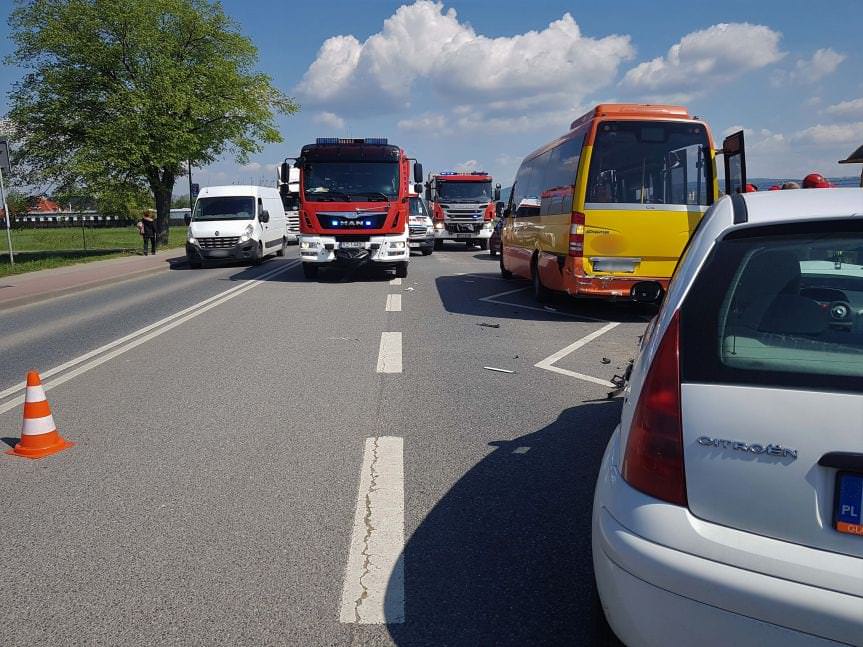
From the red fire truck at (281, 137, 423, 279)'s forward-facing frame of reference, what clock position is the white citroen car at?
The white citroen car is roughly at 12 o'clock from the red fire truck.

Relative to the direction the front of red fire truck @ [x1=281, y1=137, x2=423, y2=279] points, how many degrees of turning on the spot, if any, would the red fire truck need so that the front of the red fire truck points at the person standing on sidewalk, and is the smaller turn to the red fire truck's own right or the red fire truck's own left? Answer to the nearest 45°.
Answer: approximately 135° to the red fire truck's own right

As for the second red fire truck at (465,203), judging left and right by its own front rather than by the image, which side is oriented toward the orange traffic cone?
front

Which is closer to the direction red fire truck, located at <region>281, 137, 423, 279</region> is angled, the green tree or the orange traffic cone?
the orange traffic cone

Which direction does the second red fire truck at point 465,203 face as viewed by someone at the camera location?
facing the viewer

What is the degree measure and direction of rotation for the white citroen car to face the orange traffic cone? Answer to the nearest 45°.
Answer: approximately 90° to its left

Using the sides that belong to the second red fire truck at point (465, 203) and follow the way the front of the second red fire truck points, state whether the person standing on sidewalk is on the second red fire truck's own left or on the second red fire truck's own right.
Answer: on the second red fire truck's own right

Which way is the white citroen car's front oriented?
away from the camera

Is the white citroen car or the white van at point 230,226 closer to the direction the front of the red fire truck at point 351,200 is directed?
the white citroen car

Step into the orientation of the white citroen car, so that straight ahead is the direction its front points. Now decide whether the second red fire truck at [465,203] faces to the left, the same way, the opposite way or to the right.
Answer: the opposite way

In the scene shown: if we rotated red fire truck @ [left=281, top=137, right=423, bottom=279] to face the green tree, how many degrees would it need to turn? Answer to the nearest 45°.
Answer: approximately 135° to its right

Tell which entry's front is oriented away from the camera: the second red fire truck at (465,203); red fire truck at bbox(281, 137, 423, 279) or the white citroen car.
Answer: the white citroen car

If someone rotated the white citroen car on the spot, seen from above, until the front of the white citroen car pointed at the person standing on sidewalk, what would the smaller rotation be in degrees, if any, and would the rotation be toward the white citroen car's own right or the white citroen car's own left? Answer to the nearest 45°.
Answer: approximately 45° to the white citroen car's own left

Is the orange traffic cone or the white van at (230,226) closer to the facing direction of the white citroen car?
the white van

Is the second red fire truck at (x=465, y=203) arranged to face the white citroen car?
yes

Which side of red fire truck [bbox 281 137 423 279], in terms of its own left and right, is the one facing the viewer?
front
